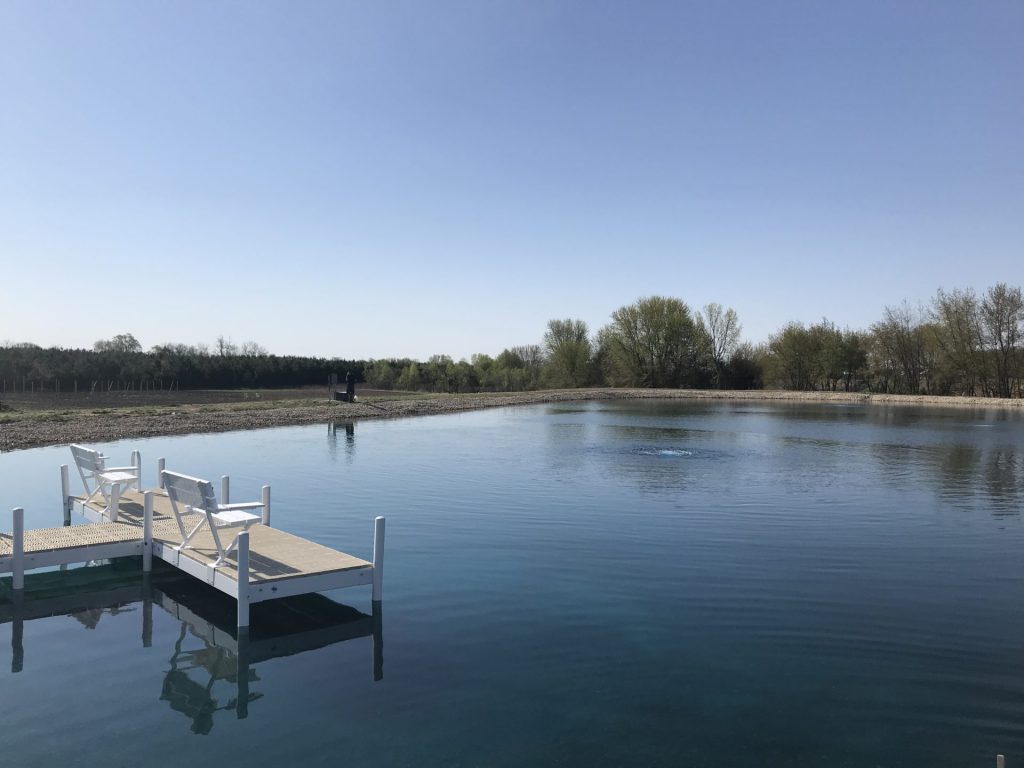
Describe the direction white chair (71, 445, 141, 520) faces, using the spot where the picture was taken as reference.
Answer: facing away from the viewer and to the right of the viewer

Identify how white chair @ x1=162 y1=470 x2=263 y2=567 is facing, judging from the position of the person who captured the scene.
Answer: facing away from the viewer and to the right of the viewer

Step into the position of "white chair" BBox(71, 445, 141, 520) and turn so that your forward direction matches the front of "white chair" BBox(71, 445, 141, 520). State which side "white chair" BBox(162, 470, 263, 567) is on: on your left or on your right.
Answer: on your right

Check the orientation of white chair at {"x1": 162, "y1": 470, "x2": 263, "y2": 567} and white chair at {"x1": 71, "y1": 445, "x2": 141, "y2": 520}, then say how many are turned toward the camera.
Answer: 0
